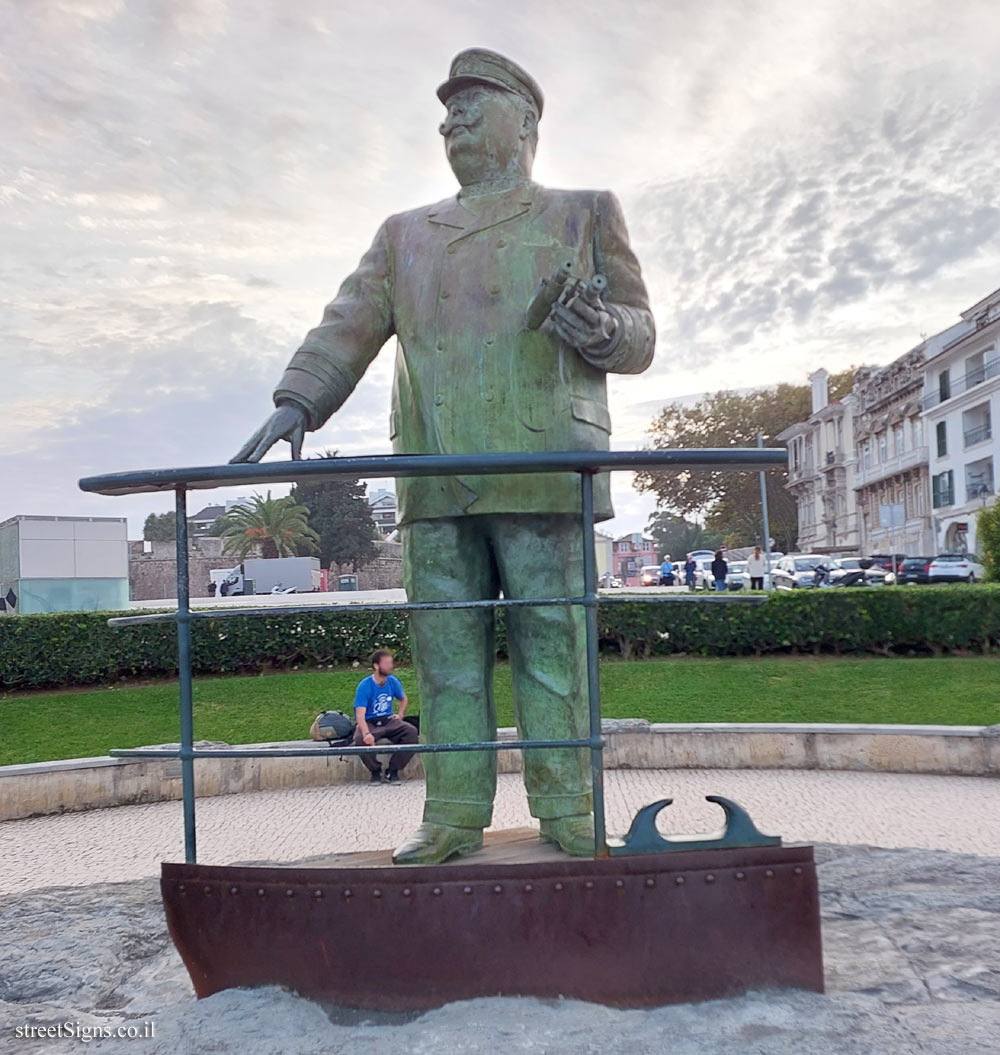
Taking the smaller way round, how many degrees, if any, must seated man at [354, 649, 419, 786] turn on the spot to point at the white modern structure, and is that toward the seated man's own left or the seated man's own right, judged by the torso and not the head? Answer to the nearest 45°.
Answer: approximately 135° to the seated man's own right

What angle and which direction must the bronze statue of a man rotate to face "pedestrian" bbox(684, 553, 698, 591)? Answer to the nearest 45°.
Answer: approximately 180°

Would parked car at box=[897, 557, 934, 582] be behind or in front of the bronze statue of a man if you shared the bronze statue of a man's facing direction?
behind

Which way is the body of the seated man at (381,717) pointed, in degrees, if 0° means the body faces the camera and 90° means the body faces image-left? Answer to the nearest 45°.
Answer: approximately 0°

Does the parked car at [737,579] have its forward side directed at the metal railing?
yes

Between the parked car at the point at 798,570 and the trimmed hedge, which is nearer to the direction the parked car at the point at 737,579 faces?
the trimmed hedge

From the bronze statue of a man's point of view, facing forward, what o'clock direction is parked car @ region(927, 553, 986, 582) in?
The parked car is roughly at 7 o'clock from the bronze statue of a man.

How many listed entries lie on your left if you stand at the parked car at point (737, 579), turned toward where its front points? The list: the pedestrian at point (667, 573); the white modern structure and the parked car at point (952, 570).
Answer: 1

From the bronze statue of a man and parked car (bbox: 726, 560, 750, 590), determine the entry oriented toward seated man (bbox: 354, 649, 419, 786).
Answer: the parked car

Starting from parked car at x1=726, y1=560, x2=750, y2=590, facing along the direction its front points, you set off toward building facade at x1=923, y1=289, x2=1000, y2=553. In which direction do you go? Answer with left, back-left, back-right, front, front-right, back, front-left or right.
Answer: back-left
